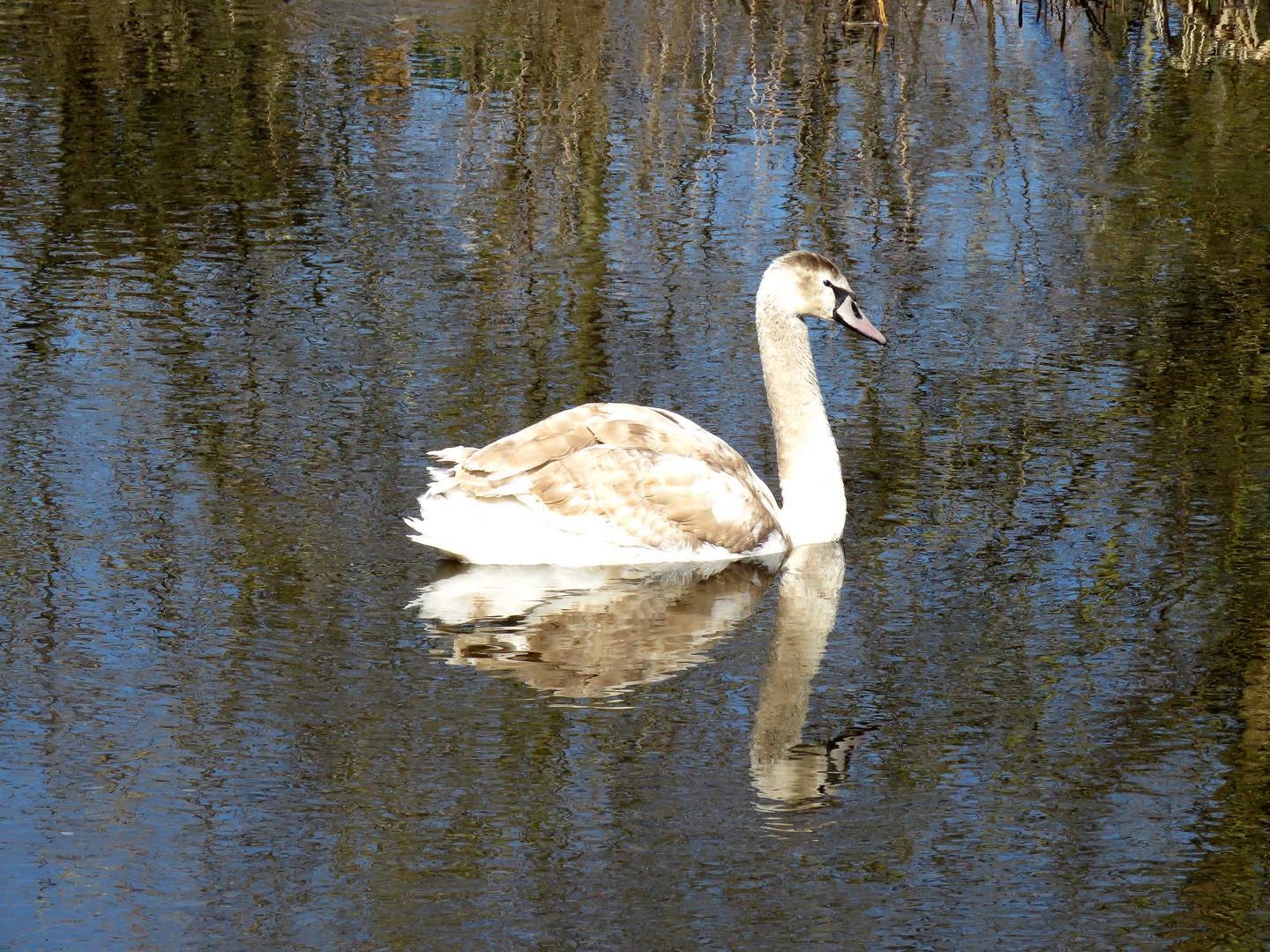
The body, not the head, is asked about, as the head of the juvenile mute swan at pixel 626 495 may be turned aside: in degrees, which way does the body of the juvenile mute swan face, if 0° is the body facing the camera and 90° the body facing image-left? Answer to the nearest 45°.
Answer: approximately 270°
